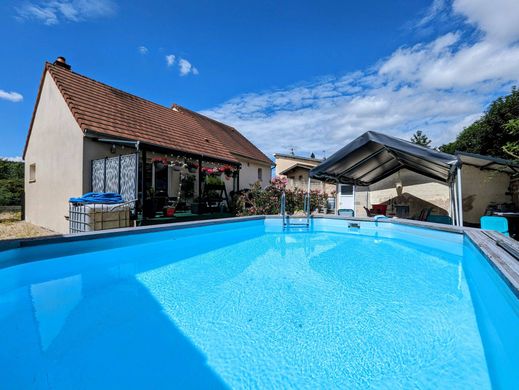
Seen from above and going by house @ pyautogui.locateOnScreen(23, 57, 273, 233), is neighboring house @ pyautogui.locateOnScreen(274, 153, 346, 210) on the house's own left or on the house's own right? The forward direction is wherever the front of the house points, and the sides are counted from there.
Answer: on the house's own left

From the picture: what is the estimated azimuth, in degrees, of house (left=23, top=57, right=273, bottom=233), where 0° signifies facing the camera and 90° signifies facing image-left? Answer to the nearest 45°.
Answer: approximately 315°

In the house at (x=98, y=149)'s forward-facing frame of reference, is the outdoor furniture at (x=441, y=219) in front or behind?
in front

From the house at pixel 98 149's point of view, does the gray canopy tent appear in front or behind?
in front

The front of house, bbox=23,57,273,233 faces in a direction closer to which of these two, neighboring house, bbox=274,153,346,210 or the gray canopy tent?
the gray canopy tent

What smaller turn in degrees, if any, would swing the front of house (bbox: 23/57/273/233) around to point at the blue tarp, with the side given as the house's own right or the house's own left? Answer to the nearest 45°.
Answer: approximately 45° to the house's own right

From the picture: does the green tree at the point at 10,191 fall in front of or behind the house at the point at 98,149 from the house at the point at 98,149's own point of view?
behind

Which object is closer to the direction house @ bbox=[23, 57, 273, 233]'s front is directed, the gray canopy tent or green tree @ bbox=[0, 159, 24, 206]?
the gray canopy tent

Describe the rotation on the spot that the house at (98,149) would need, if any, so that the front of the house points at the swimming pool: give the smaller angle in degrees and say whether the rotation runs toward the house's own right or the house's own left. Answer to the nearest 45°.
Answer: approximately 45° to the house's own right

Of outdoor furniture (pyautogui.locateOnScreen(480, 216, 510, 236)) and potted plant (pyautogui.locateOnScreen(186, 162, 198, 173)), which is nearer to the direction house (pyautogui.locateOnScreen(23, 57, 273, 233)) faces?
the outdoor furniture
